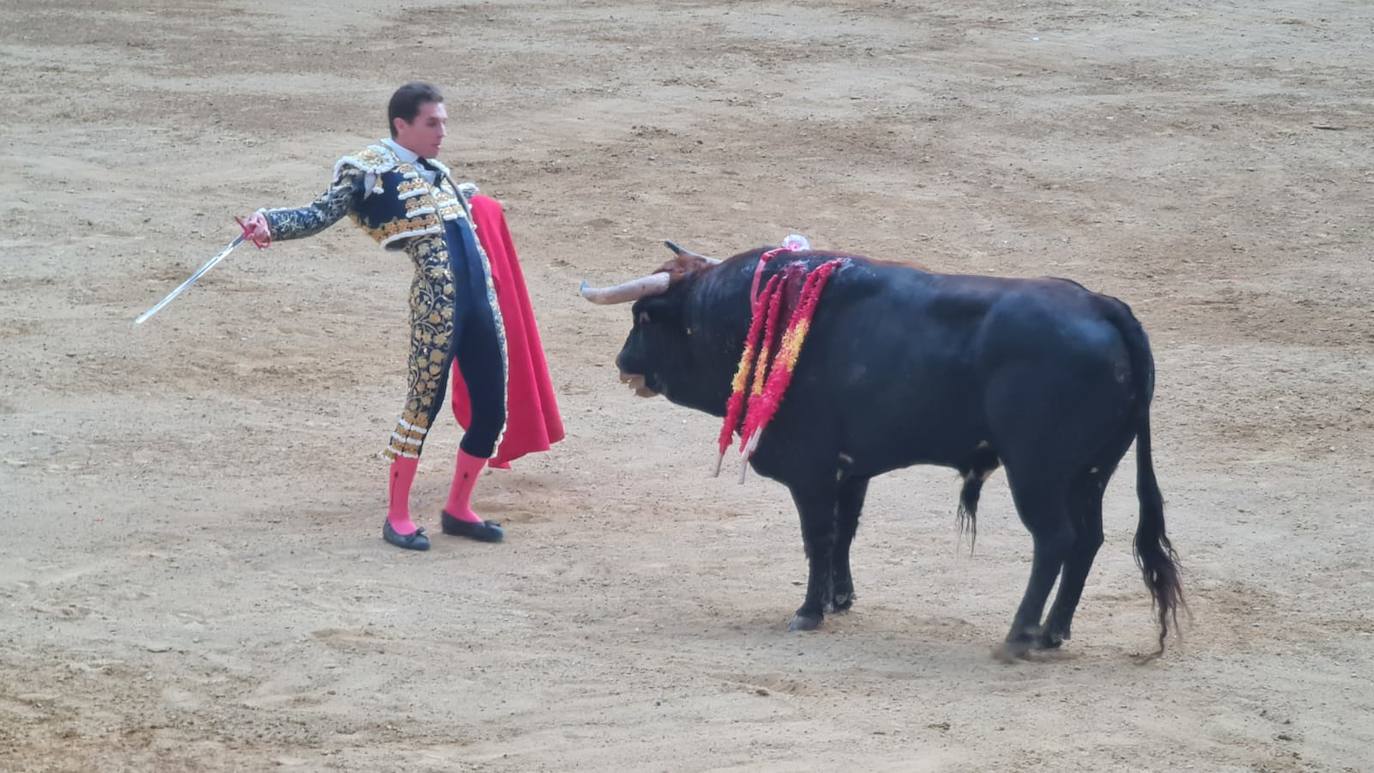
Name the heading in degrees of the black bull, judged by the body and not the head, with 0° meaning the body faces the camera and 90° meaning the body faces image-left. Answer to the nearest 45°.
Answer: approximately 90°
